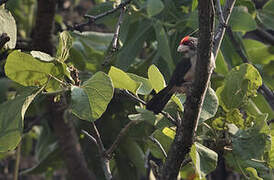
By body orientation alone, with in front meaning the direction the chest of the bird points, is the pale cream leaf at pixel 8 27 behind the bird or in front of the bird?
behind

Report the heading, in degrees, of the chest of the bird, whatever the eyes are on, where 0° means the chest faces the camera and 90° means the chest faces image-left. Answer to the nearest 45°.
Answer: approximately 270°

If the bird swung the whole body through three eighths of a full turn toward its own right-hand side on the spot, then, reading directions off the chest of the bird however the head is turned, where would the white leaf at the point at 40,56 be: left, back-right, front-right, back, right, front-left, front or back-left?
front

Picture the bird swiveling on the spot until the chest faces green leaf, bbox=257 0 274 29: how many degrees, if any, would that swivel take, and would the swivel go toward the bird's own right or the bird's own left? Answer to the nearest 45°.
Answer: approximately 45° to the bird's own left
